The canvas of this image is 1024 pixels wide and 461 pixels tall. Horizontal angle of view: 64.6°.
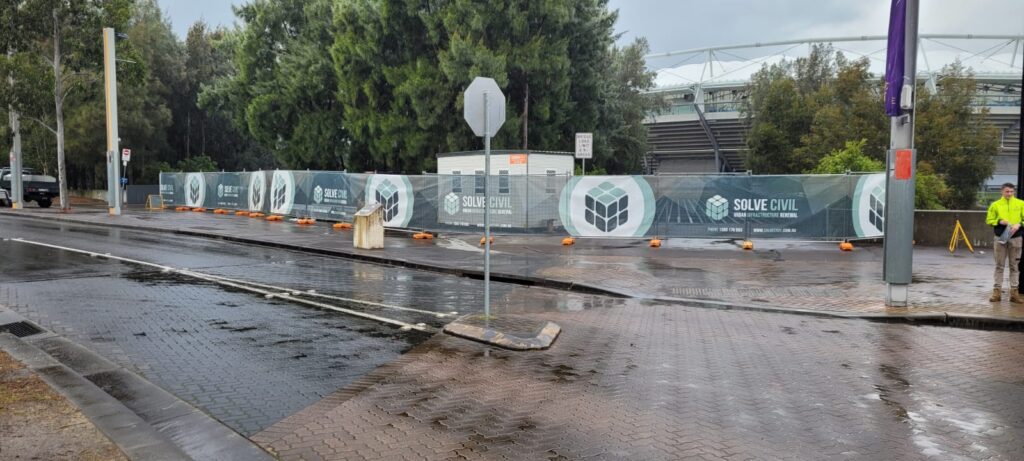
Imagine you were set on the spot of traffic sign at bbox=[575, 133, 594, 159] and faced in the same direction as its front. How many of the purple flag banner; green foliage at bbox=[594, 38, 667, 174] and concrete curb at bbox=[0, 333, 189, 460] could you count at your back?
1

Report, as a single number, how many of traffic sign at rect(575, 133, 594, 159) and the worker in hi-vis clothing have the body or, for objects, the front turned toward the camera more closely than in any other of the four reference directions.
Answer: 2

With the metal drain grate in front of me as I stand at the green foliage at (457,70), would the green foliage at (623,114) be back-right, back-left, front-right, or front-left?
back-left

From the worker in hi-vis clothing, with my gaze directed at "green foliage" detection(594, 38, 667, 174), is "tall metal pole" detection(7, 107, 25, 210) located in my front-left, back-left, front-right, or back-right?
front-left

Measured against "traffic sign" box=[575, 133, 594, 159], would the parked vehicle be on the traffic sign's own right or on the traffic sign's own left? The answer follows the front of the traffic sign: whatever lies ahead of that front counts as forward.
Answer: on the traffic sign's own right

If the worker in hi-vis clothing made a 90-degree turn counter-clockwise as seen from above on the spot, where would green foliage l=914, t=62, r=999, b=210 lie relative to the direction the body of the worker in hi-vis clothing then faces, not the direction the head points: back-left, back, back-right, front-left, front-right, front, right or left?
left

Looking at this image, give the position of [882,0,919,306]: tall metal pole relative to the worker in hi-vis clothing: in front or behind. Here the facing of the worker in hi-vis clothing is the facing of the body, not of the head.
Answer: in front

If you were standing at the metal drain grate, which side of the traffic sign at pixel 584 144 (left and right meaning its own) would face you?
front

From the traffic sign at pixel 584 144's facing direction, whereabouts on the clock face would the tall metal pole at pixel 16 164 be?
The tall metal pole is roughly at 4 o'clock from the traffic sign.

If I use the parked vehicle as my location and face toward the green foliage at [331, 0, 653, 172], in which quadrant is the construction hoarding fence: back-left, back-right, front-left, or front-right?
front-right

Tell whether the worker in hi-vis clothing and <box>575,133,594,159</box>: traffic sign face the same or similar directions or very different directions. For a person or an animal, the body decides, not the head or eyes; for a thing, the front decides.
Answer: same or similar directions

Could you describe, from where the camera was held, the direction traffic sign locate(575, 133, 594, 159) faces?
facing the viewer

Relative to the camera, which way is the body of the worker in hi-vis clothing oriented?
toward the camera

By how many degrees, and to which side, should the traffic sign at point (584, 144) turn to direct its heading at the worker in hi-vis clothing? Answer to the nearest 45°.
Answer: approximately 45° to its left

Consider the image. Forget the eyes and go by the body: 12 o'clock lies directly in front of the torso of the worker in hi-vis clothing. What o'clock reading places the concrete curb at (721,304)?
The concrete curb is roughly at 2 o'clock from the worker in hi-vis clothing.

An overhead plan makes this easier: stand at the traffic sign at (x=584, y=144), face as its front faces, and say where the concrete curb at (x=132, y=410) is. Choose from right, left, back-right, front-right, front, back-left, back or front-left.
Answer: front

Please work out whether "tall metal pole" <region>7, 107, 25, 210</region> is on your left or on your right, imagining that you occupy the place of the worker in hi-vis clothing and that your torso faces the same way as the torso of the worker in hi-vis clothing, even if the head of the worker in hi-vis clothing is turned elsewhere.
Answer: on your right

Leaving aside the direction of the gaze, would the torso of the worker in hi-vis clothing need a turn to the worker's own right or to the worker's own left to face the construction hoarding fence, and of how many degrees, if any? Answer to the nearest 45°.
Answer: approximately 135° to the worker's own right
